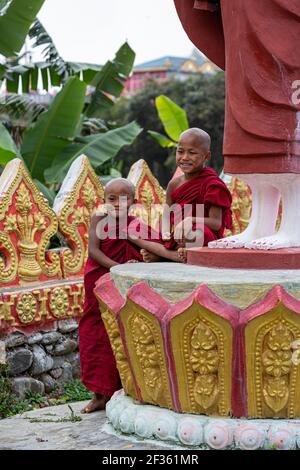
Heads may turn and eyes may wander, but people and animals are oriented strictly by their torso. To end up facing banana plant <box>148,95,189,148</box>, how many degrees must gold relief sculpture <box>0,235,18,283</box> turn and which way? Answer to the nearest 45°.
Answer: approximately 180°

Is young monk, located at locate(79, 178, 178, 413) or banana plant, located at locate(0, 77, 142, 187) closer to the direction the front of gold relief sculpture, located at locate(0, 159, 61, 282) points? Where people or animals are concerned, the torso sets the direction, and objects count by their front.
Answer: the young monk

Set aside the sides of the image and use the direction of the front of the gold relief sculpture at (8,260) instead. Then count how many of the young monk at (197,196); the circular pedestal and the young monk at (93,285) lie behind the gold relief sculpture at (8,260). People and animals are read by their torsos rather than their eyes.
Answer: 0

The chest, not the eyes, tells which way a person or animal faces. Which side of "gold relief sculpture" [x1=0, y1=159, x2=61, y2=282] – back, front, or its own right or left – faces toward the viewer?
front

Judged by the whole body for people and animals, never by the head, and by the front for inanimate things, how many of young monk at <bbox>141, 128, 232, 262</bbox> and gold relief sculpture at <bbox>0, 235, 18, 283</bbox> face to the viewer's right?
0

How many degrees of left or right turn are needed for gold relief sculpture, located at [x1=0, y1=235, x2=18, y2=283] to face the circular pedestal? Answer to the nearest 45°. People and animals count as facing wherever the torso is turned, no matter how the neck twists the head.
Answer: approximately 45° to its left

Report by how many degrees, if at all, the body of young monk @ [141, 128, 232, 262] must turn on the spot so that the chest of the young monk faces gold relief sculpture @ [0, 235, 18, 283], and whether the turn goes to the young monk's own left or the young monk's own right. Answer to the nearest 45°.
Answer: approximately 90° to the young monk's own right

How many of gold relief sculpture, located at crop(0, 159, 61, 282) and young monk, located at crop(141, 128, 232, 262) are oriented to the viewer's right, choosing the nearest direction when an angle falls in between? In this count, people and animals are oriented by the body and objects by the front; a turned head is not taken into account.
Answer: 0

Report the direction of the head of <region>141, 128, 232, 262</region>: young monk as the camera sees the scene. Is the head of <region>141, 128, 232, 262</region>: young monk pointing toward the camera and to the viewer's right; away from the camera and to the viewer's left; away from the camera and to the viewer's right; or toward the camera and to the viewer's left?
toward the camera and to the viewer's left

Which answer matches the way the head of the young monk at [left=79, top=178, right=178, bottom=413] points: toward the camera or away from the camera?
toward the camera

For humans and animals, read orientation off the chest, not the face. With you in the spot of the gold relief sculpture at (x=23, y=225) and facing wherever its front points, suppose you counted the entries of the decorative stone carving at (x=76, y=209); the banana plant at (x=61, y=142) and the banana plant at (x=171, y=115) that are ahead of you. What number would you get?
0

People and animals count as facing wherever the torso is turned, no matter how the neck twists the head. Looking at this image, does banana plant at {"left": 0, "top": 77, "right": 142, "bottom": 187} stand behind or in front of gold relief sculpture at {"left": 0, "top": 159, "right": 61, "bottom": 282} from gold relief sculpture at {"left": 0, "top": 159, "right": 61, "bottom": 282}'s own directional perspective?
behind

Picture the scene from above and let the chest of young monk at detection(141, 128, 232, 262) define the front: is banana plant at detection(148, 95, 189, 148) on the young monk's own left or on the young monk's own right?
on the young monk's own right
